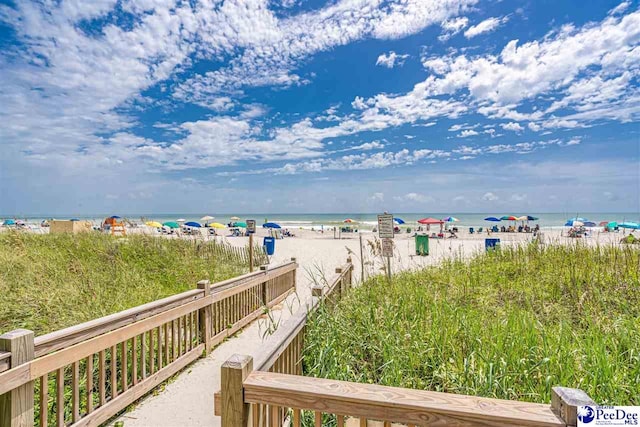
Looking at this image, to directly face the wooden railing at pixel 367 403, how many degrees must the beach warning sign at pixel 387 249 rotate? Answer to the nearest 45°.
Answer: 0° — it already faces it

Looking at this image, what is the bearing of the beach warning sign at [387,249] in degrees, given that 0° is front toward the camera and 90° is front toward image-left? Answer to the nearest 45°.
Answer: approximately 0°

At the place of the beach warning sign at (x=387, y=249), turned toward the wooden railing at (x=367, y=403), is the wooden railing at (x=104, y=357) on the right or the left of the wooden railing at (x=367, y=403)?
right

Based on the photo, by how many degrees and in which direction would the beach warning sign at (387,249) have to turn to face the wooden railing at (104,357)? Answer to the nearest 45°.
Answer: approximately 45° to its right
